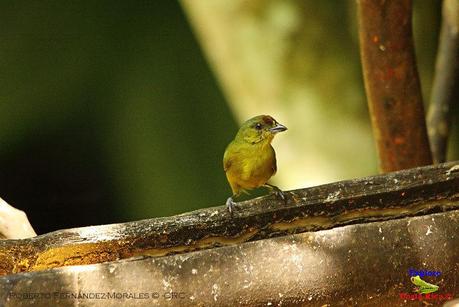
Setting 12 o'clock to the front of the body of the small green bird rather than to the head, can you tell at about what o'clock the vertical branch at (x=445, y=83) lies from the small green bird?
The vertical branch is roughly at 9 o'clock from the small green bird.

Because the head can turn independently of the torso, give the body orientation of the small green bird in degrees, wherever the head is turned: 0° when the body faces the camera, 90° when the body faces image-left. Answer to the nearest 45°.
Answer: approximately 315°

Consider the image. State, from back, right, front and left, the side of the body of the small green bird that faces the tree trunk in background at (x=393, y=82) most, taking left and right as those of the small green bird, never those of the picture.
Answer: left
